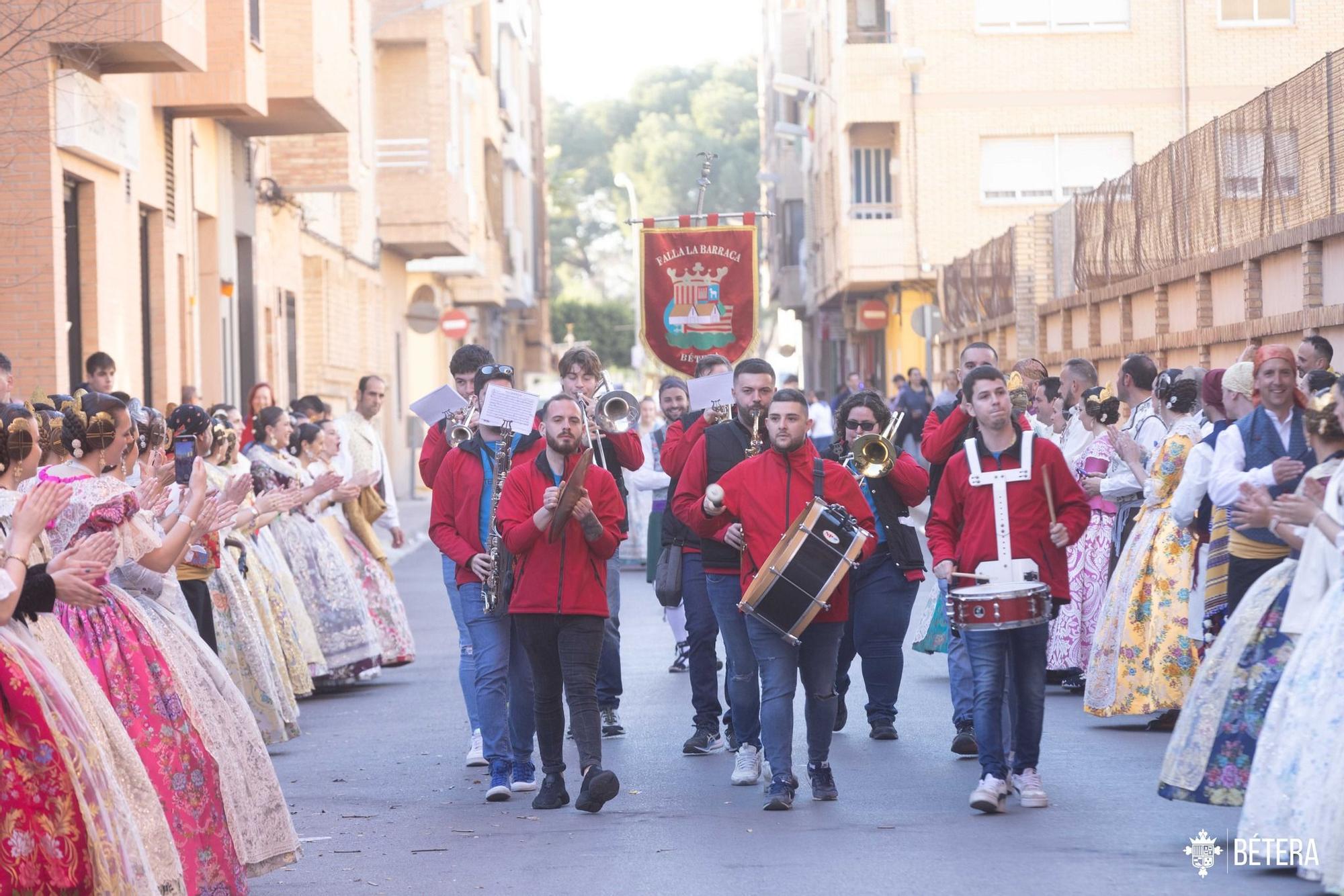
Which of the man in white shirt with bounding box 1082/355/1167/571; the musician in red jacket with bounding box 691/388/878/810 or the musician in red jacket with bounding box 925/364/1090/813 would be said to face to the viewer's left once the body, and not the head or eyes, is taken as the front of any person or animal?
the man in white shirt

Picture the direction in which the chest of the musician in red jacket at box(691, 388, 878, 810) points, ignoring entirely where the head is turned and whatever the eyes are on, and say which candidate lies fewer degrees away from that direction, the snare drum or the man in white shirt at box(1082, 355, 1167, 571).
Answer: the snare drum

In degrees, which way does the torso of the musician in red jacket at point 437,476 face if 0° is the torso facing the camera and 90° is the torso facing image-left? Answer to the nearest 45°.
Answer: approximately 0°

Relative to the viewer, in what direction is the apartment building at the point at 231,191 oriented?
to the viewer's right

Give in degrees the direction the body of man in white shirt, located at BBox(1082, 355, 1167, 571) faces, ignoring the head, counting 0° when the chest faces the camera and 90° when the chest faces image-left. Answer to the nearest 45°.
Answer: approximately 90°

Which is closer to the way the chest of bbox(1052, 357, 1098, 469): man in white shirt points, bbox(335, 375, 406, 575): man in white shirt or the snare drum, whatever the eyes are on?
the man in white shirt

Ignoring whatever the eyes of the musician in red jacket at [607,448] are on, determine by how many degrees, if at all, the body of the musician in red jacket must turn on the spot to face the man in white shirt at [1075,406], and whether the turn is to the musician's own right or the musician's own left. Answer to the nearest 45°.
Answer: approximately 135° to the musician's own left

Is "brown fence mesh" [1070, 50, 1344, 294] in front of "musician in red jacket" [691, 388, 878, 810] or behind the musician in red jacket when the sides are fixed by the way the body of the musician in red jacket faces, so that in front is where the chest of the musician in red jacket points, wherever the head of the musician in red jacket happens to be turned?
behind

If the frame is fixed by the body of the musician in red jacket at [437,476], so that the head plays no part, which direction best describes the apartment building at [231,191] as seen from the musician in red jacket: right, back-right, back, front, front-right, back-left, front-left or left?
back

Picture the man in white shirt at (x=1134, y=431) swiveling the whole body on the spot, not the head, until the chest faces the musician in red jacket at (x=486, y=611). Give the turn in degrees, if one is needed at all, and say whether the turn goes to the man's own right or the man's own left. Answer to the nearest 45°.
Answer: approximately 45° to the man's own left
